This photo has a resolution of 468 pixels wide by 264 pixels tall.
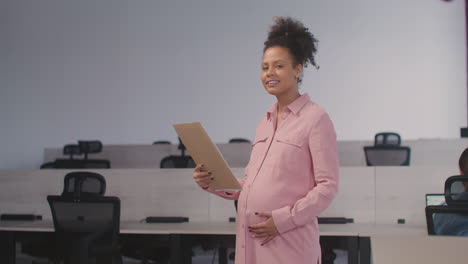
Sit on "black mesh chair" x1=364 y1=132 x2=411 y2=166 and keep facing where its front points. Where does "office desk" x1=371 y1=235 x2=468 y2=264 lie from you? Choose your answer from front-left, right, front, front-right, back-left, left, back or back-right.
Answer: back

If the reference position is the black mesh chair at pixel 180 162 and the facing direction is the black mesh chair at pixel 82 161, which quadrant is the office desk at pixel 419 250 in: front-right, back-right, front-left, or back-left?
back-left

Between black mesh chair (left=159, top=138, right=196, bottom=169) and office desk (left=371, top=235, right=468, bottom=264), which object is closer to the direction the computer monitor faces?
the office desk

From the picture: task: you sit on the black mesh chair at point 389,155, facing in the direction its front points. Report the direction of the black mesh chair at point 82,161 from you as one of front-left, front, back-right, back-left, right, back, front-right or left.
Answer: right

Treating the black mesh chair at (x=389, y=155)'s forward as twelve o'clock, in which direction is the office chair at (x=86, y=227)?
The office chair is roughly at 8 o'clock from the black mesh chair.

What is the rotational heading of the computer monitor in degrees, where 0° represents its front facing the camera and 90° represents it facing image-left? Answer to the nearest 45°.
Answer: approximately 0°

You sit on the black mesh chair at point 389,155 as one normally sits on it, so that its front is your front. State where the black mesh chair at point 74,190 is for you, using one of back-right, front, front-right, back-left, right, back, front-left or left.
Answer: back-left

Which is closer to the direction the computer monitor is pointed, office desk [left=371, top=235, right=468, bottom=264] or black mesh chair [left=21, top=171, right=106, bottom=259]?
the office desk
